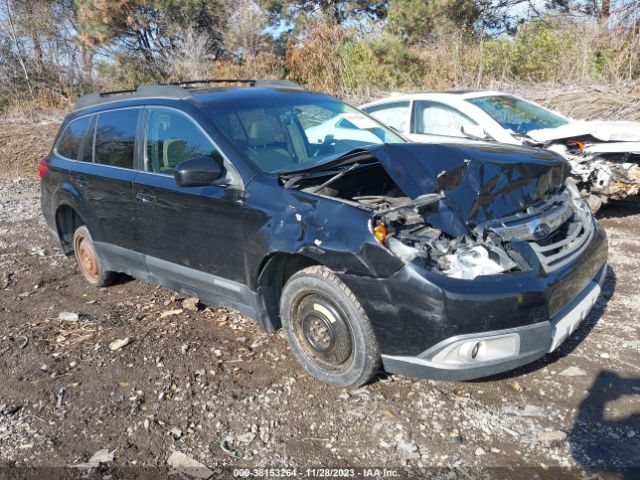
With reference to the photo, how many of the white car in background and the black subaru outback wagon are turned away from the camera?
0

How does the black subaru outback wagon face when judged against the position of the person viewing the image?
facing the viewer and to the right of the viewer

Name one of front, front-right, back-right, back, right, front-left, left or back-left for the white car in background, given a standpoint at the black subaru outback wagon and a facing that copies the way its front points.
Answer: left

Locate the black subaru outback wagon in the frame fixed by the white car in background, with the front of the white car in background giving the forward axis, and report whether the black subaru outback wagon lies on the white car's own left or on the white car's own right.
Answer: on the white car's own right
